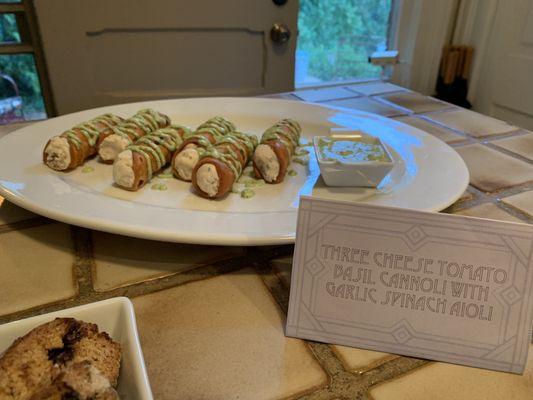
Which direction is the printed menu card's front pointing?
toward the camera

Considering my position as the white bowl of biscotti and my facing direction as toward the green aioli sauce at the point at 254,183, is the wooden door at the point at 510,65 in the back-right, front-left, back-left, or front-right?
front-right

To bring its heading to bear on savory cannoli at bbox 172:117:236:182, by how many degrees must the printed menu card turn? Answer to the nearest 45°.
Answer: approximately 135° to its right

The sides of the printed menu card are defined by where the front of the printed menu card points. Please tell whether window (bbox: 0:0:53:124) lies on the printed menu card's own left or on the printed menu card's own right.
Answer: on the printed menu card's own right

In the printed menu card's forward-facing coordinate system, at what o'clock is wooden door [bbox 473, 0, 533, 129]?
The wooden door is roughly at 6 o'clock from the printed menu card.
